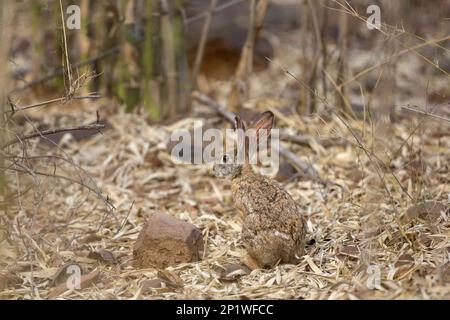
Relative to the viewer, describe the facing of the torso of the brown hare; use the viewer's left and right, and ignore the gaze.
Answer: facing away from the viewer and to the left of the viewer

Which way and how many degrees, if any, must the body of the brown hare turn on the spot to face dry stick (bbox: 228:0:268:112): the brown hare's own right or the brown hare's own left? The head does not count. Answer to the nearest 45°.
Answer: approximately 45° to the brown hare's own right

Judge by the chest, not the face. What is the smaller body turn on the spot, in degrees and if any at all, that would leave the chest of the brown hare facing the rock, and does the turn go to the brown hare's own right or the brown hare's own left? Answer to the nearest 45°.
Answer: approximately 45° to the brown hare's own left
